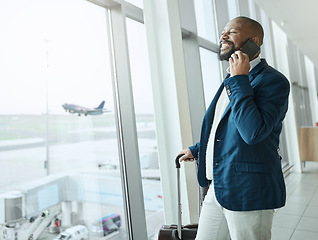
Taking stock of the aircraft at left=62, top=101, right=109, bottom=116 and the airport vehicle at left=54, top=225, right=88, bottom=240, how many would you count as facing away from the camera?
0

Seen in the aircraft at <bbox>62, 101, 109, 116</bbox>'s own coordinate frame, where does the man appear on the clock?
The man is roughly at 8 o'clock from the aircraft.

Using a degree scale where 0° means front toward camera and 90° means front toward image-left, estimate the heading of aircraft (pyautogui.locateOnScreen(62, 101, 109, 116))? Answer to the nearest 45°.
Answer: approximately 90°

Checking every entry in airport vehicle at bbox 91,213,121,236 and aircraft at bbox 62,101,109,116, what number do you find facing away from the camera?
0

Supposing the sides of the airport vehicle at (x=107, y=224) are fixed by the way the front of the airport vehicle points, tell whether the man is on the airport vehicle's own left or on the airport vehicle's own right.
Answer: on the airport vehicle's own left

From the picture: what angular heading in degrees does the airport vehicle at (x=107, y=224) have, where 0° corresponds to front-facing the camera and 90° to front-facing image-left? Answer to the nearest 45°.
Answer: approximately 45°

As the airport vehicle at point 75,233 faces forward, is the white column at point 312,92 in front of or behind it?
behind

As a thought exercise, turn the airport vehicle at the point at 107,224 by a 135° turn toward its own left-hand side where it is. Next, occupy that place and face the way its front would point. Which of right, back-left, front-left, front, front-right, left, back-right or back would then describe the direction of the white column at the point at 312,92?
front-right
